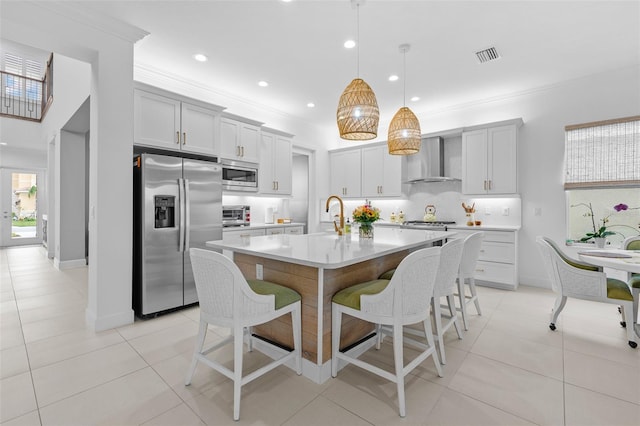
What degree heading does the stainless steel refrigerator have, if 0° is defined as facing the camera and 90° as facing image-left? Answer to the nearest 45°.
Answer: approximately 315°

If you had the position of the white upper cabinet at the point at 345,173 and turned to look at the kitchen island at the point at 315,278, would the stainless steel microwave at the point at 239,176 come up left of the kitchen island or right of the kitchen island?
right

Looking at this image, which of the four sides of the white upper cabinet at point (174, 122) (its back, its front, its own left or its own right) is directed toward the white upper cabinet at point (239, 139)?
left

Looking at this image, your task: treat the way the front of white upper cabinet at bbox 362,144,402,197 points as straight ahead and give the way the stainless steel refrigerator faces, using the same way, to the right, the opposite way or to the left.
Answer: to the left

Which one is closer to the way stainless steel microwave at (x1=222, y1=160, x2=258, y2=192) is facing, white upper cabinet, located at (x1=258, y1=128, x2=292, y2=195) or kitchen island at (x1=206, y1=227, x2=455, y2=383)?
the kitchen island

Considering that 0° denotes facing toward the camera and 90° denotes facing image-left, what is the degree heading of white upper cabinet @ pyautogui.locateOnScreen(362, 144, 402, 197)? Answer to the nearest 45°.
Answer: approximately 0°

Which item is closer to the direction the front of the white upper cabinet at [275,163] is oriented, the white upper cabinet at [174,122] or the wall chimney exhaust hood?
the wall chimney exhaust hood

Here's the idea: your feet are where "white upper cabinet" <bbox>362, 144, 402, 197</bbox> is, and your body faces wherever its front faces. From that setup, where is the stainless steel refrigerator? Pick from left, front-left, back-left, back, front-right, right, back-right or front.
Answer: front-right

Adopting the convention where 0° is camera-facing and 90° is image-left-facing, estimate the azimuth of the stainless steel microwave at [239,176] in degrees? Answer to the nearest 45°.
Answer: approximately 315°

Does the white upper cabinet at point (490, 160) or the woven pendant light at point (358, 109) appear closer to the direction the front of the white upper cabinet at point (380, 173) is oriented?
the woven pendant light

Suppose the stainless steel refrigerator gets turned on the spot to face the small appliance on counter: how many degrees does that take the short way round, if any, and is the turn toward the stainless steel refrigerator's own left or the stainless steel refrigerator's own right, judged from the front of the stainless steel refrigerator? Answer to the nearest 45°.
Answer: approximately 90° to the stainless steel refrigerator's own left
